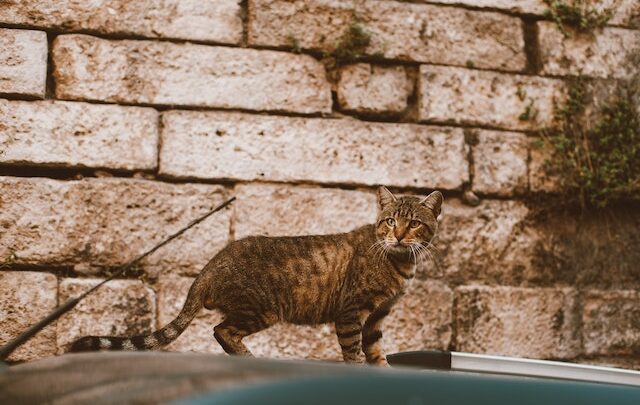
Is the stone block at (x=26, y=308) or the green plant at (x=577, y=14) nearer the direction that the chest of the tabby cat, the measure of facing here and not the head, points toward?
the green plant

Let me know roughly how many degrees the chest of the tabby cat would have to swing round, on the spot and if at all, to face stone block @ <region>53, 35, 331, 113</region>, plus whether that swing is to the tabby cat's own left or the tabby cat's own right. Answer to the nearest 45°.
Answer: approximately 135° to the tabby cat's own left

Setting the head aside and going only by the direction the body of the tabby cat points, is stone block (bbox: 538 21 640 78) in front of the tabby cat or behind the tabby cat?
in front

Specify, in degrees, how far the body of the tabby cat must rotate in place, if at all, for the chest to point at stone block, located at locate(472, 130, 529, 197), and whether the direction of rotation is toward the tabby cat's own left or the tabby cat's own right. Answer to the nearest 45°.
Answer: approximately 45° to the tabby cat's own left

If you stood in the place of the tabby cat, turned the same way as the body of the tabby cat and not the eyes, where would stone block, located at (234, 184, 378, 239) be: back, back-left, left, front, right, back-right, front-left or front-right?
left

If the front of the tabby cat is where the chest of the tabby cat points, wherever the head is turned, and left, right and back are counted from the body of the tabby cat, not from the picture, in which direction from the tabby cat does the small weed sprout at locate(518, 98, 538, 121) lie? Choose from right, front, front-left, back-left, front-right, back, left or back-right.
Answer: front-left

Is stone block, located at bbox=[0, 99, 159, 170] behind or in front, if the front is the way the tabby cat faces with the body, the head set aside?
behind

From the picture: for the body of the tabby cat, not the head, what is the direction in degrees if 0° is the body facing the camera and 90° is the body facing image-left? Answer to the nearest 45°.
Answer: approximately 270°

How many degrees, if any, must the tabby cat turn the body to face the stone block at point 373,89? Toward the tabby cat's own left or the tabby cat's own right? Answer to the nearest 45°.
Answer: approximately 90° to the tabby cat's own left

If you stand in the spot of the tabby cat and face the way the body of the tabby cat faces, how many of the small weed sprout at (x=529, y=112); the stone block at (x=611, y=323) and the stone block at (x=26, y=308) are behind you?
1

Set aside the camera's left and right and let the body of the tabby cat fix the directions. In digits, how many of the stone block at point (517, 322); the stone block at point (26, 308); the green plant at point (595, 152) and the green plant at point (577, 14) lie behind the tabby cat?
1

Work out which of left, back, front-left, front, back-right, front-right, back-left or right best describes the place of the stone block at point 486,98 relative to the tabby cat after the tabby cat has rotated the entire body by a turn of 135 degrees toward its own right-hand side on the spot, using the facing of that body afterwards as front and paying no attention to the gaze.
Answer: back

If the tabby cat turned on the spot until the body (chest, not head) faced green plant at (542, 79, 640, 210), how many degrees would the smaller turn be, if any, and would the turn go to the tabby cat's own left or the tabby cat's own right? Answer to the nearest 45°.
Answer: approximately 45° to the tabby cat's own left

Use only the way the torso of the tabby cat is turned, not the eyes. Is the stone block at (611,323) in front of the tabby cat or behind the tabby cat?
in front
